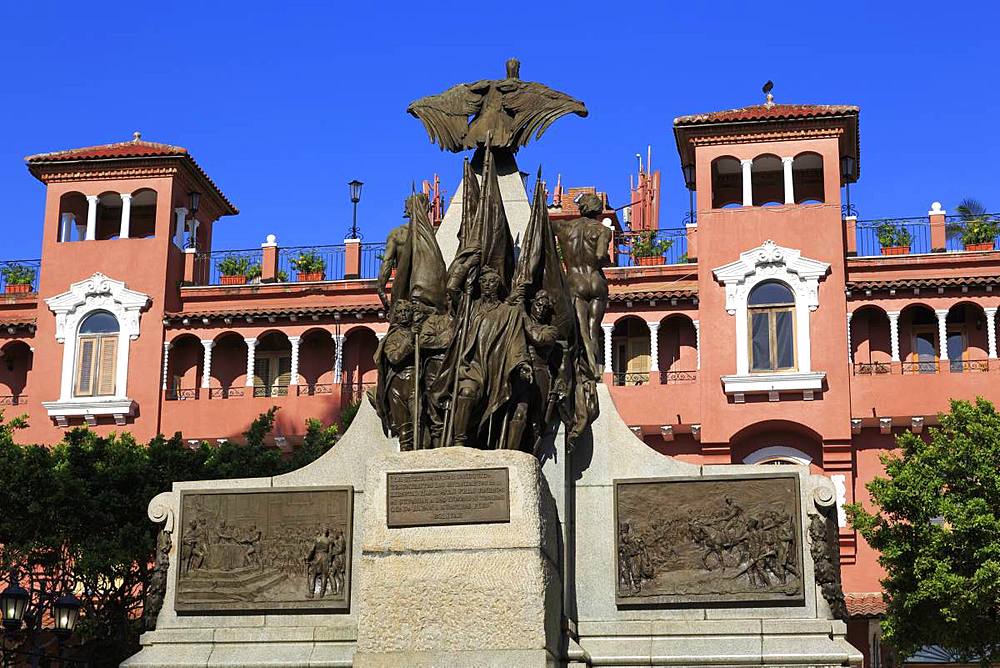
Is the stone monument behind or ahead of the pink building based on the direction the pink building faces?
ahead

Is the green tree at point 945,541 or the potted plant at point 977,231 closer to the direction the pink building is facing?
the green tree

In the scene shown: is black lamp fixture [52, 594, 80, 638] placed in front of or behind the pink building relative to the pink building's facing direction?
in front

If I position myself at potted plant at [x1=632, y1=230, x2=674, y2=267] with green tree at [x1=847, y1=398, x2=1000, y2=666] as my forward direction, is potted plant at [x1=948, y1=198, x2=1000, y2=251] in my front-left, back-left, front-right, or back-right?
front-left

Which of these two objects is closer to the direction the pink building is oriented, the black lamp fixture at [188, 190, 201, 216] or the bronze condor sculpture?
the bronze condor sculpture

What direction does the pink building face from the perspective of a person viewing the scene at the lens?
facing the viewer

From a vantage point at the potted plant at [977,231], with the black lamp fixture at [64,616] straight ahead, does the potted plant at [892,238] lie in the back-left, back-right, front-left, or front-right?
front-right

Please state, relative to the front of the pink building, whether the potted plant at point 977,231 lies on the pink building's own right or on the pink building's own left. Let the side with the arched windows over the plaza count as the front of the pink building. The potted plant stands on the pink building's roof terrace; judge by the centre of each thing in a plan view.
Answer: on the pink building's own left
